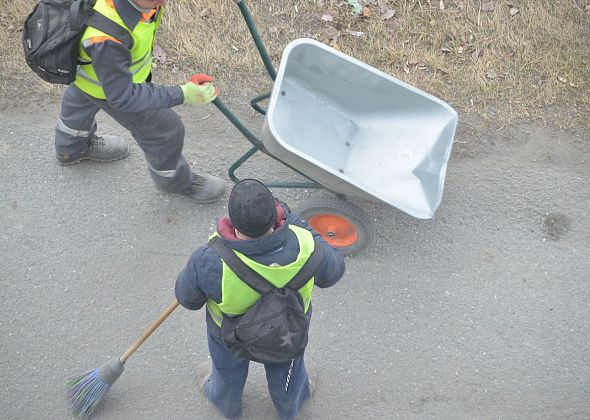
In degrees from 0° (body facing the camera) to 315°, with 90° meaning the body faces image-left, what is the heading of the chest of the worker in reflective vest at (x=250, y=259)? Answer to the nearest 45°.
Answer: approximately 180°

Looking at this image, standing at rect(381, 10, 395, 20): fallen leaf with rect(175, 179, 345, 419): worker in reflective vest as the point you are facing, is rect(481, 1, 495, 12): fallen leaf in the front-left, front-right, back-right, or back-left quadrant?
back-left

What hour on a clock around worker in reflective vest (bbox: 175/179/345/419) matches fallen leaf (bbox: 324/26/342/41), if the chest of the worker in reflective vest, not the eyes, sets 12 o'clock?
The fallen leaf is roughly at 12 o'clock from the worker in reflective vest.

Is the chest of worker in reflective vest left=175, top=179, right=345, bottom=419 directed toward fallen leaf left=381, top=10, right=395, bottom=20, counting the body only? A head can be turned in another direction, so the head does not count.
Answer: yes

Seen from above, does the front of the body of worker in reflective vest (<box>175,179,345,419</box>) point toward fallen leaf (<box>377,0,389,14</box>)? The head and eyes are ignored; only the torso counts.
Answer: yes

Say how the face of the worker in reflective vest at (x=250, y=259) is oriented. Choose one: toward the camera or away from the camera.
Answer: away from the camera
